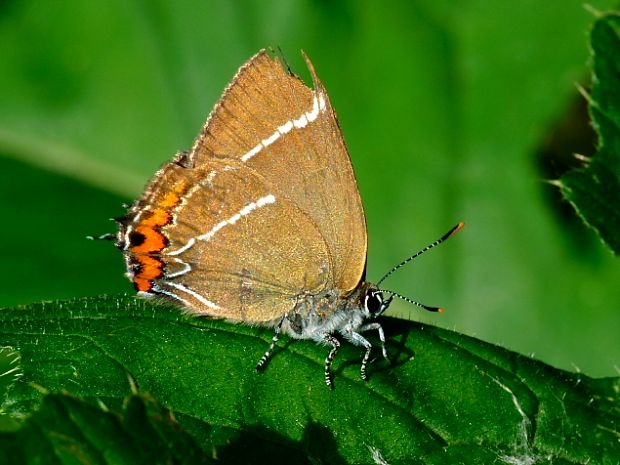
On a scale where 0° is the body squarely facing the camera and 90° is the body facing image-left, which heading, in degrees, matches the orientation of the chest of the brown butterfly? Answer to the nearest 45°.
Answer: approximately 270°

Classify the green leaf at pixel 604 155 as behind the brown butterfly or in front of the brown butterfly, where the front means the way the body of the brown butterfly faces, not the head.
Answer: in front

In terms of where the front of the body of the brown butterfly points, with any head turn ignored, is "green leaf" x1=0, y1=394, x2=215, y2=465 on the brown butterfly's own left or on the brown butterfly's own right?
on the brown butterfly's own right
